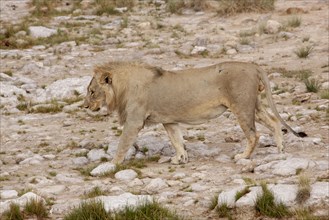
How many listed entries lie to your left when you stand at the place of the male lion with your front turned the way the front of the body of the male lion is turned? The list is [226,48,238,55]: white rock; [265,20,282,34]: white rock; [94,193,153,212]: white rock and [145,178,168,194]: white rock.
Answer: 2

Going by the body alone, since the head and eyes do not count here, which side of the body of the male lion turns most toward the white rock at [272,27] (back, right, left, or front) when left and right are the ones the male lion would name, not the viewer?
right

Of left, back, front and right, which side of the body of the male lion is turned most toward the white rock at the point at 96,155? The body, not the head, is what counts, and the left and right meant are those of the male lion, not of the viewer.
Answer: front

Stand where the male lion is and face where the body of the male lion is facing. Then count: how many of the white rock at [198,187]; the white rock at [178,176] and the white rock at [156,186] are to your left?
3

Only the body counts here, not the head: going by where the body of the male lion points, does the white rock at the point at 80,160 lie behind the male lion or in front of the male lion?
in front

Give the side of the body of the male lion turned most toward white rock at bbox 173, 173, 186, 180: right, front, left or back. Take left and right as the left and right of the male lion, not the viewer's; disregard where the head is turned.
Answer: left

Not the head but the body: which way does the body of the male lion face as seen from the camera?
to the viewer's left

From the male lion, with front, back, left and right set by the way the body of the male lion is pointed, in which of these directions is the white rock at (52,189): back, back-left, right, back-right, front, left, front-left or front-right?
front-left

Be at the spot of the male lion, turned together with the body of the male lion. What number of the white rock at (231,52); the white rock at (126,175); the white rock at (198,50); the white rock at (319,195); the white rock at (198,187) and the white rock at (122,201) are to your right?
2

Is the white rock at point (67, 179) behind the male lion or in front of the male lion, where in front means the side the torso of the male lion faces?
in front

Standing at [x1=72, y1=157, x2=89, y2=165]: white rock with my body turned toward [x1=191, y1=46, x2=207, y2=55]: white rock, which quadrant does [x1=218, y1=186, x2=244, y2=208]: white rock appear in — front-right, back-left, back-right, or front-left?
back-right
